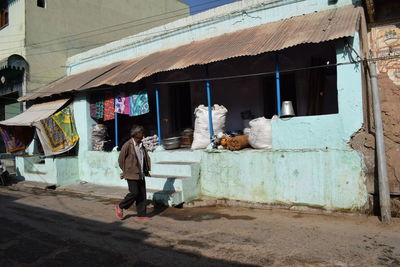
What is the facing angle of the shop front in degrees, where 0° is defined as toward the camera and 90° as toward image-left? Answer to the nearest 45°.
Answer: approximately 45°

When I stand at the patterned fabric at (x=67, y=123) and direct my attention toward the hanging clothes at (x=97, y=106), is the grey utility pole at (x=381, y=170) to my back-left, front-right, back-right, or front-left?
front-right

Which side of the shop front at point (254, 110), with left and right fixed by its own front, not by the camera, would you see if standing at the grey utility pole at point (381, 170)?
left
